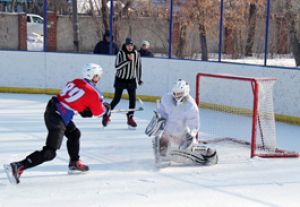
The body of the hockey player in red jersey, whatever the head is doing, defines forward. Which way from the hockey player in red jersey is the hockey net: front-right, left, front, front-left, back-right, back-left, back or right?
front

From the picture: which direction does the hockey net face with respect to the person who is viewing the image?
facing the viewer and to the left of the viewer

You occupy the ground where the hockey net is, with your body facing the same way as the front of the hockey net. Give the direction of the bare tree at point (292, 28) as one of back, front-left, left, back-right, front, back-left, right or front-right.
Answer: back-right

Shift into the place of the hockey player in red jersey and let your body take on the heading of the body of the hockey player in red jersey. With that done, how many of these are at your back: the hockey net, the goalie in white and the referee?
0

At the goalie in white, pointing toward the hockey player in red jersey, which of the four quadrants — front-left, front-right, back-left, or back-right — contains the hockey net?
back-right

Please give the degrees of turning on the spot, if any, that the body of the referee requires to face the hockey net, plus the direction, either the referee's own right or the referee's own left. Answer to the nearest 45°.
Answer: approximately 45° to the referee's own left

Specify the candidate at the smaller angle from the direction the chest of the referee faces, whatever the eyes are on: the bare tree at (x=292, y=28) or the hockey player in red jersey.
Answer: the hockey player in red jersey

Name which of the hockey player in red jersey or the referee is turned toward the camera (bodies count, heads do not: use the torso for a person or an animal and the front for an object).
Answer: the referee

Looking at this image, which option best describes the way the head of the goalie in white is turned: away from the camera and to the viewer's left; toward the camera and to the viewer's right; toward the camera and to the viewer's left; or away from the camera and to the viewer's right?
toward the camera and to the viewer's left

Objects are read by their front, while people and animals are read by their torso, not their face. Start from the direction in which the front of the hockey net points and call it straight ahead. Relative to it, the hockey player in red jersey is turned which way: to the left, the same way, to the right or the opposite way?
the opposite way

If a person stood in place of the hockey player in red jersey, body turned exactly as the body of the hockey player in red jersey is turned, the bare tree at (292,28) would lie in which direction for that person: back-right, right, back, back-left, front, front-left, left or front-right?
front

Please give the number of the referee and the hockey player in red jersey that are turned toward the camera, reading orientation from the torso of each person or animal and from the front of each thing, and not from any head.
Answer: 1

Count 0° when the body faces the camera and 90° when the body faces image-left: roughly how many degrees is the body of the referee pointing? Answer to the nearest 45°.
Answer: approximately 0°

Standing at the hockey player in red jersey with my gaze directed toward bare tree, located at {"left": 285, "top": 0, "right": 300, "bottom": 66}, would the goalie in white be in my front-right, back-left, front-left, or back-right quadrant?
front-right

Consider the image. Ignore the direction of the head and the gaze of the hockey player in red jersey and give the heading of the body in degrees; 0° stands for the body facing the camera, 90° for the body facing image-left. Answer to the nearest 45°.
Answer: approximately 225°
